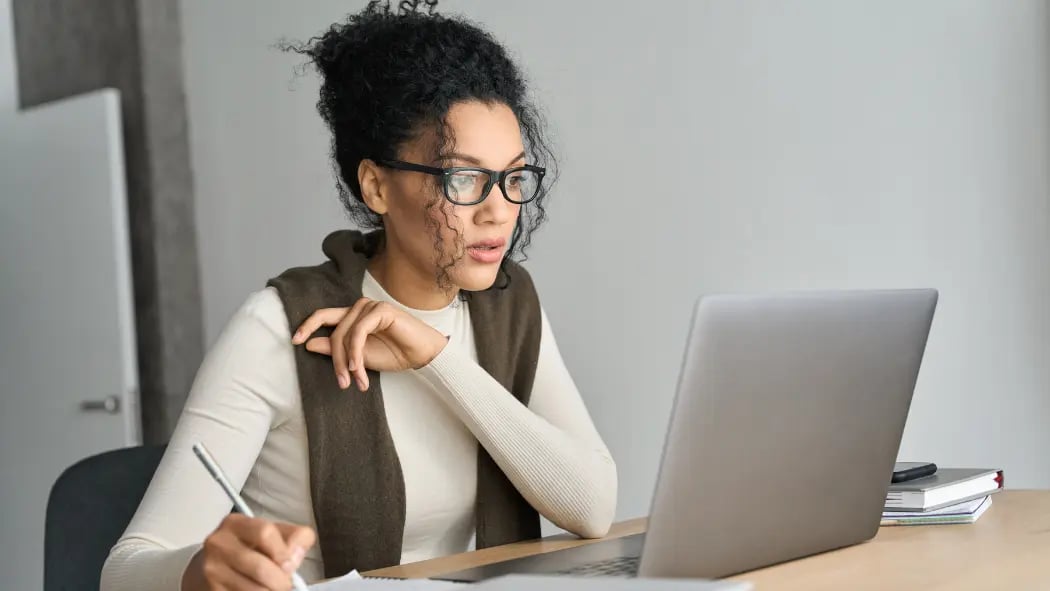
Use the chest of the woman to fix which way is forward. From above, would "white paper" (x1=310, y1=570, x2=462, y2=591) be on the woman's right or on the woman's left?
on the woman's right

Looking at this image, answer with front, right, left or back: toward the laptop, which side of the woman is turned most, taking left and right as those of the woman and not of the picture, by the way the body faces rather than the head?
front

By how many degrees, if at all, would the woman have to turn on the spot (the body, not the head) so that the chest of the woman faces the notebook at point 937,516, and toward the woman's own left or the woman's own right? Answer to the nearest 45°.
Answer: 0° — they already face it

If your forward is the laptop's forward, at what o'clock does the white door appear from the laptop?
The white door is roughly at 12 o'clock from the laptop.

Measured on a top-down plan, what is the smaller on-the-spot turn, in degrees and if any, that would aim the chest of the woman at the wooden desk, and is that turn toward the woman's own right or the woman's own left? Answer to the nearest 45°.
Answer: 0° — they already face it

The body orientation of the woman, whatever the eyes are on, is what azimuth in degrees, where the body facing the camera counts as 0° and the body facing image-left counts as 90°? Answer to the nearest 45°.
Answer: approximately 315°

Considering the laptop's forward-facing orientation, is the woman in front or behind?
in front

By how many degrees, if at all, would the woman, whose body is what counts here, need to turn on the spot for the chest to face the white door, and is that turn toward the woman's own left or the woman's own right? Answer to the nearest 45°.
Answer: approximately 180°

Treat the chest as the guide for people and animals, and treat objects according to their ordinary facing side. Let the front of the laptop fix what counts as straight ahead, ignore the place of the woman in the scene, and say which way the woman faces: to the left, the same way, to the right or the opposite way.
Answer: the opposite way

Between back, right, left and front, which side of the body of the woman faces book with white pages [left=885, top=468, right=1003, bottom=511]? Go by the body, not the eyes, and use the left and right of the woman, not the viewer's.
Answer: front

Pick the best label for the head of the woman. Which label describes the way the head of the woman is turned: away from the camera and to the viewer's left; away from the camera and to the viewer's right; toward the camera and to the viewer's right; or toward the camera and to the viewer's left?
toward the camera and to the viewer's right

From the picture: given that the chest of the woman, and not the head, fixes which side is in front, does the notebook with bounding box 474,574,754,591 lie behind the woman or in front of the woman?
in front
